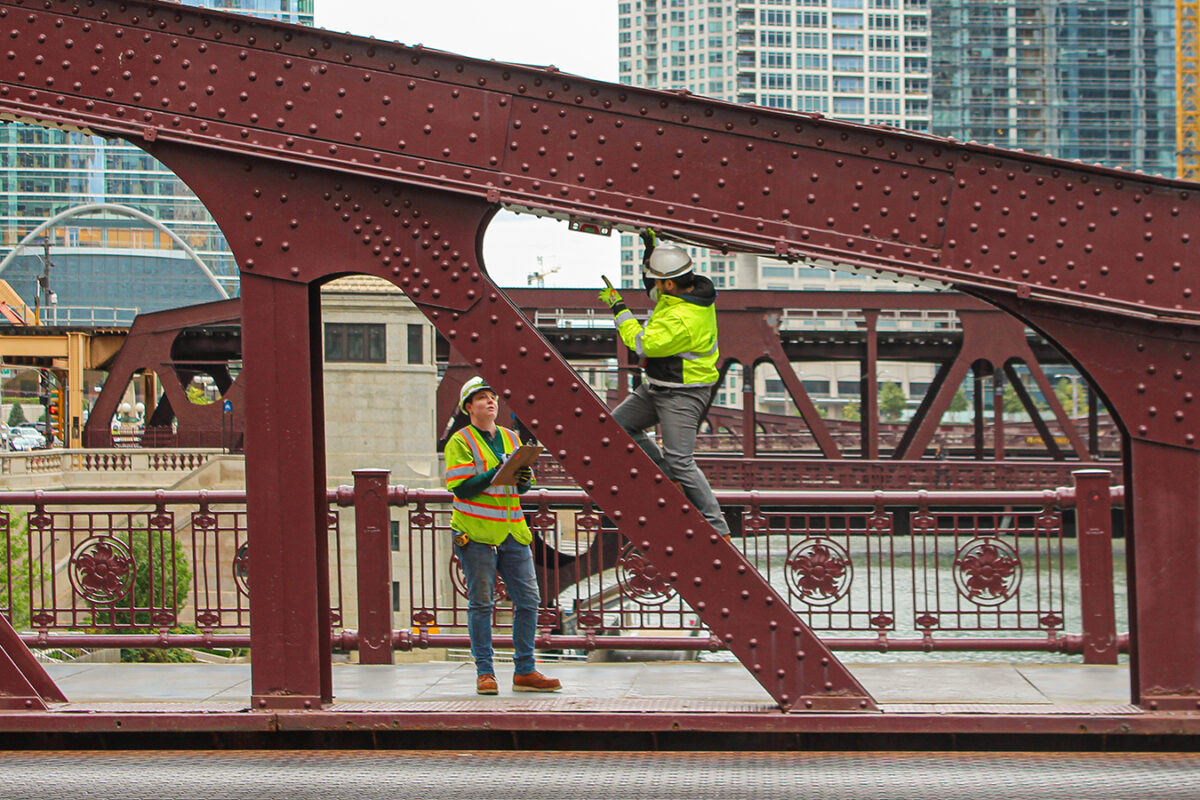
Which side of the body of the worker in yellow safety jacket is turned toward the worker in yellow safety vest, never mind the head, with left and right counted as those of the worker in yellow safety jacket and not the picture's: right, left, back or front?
front

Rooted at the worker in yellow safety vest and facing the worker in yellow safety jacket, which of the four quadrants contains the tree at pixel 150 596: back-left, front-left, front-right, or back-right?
back-left

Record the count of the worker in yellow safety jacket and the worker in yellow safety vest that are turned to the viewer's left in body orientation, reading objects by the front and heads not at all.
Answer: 1

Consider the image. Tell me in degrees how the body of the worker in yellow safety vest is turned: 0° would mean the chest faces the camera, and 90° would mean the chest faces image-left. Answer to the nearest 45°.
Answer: approximately 315°

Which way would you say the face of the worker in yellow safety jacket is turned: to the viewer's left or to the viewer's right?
to the viewer's left

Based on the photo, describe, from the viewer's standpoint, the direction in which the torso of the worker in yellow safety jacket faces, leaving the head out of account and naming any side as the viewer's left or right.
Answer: facing to the left of the viewer
